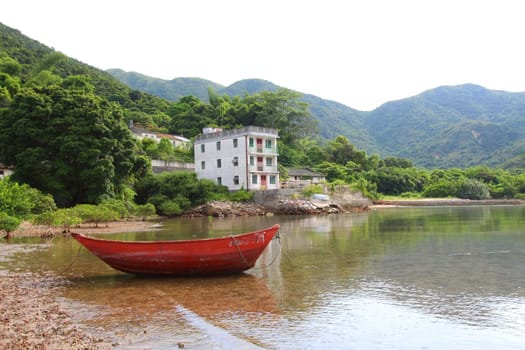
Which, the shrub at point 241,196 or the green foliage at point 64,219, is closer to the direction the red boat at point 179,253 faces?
the shrub

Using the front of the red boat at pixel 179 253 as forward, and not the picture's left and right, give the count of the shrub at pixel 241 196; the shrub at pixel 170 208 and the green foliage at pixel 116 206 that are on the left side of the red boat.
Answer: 3

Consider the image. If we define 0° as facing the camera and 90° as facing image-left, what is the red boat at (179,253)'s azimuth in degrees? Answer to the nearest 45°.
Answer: approximately 270°

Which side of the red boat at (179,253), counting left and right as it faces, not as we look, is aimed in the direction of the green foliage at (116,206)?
left

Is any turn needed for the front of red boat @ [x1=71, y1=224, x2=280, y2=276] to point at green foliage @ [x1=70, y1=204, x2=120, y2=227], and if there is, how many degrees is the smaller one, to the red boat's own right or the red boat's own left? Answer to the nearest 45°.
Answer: approximately 90° to the red boat's own left

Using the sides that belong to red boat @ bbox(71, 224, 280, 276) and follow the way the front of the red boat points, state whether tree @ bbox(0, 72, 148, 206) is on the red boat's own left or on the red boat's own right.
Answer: on the red boat's own left

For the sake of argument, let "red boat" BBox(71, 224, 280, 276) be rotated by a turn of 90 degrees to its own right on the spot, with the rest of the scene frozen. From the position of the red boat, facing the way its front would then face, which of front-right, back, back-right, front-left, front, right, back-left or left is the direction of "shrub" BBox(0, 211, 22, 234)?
back-right

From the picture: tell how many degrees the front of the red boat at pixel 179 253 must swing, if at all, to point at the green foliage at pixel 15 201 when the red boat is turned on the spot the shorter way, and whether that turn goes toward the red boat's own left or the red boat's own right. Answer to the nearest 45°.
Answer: approximately 135° to the red boat's own left

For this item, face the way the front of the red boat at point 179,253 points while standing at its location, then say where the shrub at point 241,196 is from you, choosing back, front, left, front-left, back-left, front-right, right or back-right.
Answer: left

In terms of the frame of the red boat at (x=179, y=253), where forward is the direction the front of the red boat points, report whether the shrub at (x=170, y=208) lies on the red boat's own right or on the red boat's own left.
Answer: on the red boat's own left

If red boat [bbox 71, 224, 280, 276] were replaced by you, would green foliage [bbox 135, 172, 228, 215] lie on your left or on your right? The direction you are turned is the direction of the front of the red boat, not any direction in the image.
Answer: on your left

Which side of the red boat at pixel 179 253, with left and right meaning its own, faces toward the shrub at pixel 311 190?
left
